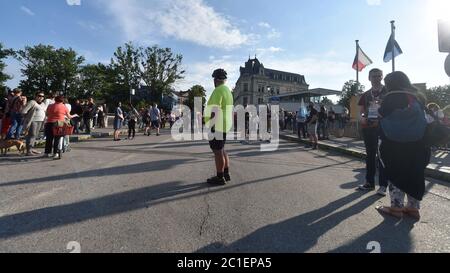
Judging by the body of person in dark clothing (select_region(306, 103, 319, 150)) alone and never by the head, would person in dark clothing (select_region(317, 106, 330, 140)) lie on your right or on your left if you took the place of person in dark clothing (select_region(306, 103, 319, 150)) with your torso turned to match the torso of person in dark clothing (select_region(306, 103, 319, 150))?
on your right

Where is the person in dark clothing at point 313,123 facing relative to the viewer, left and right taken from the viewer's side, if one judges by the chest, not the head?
facing to the left of the viewer

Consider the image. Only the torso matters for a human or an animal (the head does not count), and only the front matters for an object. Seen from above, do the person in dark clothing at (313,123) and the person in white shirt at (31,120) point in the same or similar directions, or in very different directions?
very different directions

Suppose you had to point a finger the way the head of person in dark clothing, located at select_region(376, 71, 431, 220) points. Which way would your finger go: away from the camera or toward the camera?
away from the camera

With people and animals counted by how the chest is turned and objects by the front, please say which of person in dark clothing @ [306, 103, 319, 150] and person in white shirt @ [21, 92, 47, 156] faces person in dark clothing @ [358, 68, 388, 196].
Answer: the person in white shirt

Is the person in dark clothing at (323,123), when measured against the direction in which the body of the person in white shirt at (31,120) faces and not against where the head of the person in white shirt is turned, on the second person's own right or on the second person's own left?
on the second person's own left

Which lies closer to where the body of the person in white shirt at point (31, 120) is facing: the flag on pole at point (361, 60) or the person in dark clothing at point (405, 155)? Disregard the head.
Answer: the person in dark clothing

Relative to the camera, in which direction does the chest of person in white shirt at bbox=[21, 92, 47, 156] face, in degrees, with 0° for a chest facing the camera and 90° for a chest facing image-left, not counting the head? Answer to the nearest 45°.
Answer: approximately 315°

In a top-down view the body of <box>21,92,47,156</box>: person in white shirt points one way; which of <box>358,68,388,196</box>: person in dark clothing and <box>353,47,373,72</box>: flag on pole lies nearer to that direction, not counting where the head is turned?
the person in dark clothing

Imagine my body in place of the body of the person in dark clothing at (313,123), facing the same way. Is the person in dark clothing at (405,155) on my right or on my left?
on my left
